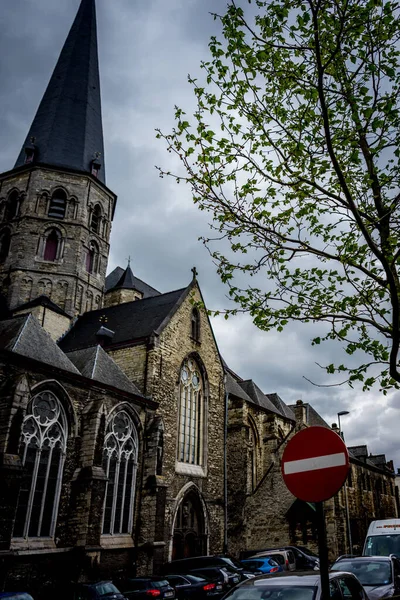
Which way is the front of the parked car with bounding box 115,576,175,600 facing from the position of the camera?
facing away from the viewer and to the left of the viewer

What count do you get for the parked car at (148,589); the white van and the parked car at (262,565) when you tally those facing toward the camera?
1

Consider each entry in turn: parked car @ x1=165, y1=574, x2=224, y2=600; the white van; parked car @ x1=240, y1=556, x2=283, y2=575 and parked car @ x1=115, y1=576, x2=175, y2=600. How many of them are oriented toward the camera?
1

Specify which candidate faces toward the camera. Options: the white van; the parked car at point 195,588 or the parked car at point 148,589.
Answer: the white van

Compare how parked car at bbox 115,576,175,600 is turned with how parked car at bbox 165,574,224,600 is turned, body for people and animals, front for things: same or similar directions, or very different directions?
same or similar directions

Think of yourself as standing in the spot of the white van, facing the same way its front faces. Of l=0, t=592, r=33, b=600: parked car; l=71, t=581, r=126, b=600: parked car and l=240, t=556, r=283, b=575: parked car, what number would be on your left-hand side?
0

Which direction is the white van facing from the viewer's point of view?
toward the camera

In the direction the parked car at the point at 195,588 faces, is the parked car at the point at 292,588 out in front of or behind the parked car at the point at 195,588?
behind

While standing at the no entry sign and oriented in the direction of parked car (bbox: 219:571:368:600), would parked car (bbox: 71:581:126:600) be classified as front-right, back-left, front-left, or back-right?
front-left

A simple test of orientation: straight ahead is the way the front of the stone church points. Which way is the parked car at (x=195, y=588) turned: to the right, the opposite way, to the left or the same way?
the opposite way

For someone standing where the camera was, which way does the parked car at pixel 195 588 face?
facing away from the viewer and to the left of the viewer

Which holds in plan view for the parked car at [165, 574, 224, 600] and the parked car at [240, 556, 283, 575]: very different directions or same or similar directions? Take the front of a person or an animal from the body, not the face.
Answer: same or similar directions

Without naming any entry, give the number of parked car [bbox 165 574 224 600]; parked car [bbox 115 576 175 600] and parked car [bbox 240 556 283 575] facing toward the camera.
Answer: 0

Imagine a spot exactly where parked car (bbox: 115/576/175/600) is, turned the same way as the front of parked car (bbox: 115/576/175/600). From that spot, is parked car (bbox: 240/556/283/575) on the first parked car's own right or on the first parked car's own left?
on the first parked car's own right

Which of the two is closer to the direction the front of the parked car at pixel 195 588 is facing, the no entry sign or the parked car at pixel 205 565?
the parked car

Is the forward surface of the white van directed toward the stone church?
no

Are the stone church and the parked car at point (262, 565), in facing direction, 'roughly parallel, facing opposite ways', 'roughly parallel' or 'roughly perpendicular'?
roughly parallel, facing opposite ways

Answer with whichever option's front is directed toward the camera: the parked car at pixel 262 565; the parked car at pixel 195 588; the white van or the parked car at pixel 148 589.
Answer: the white van

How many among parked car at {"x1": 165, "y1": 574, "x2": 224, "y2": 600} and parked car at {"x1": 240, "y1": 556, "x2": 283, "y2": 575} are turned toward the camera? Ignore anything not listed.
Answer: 0

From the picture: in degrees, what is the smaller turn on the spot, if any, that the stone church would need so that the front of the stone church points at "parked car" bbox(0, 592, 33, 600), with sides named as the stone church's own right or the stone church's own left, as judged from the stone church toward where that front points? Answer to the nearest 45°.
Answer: approximately 45° to the stone church's own right

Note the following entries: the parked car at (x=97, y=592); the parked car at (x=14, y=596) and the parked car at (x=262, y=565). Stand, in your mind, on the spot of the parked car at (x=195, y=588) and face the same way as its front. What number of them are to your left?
2
